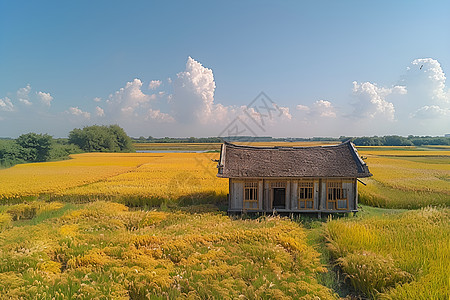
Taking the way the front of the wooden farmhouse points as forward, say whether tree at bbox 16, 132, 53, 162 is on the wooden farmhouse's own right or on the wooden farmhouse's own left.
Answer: on the wooden farmhouse's own right

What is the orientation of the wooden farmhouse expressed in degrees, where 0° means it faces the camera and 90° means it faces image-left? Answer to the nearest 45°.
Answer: approximately 0°
